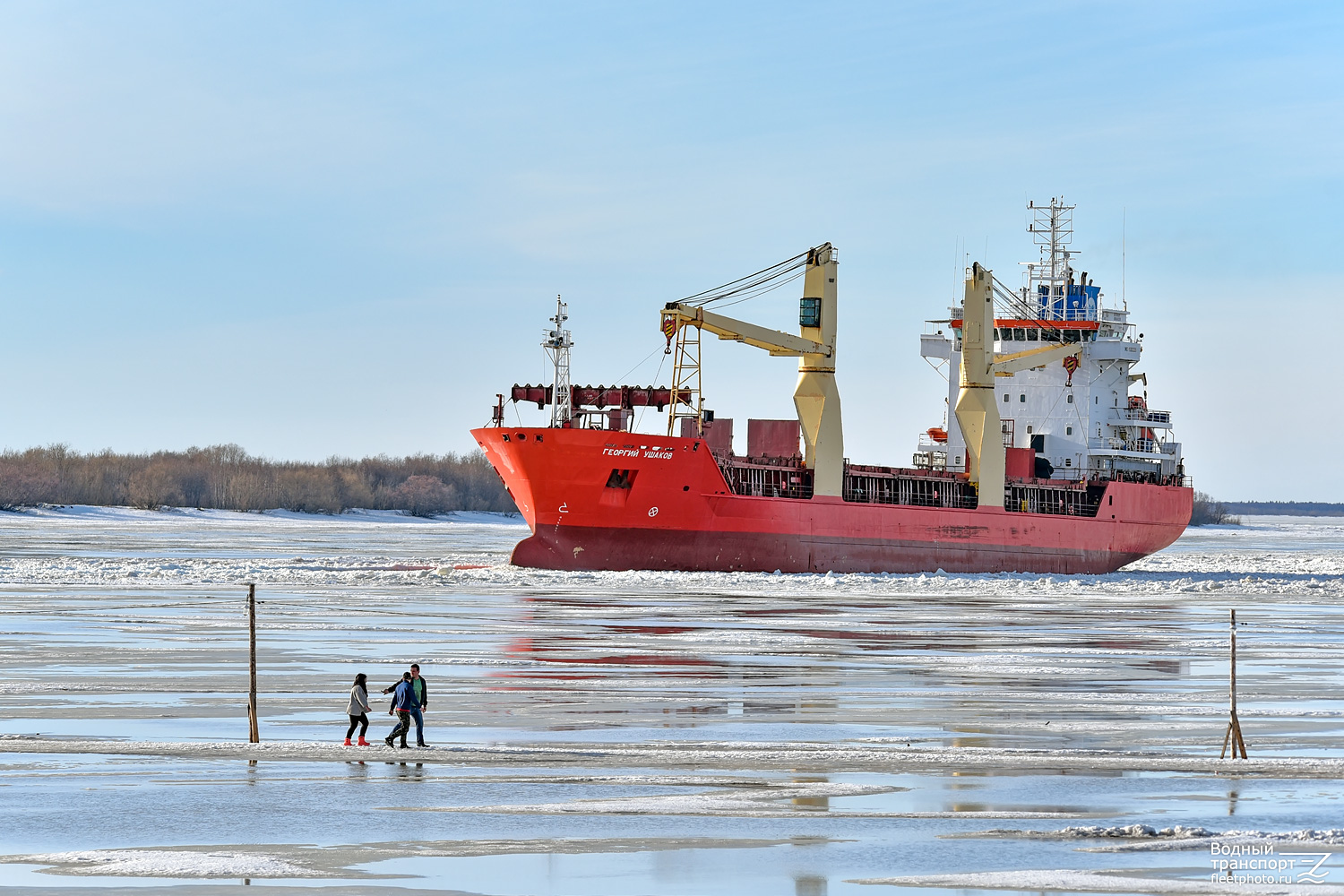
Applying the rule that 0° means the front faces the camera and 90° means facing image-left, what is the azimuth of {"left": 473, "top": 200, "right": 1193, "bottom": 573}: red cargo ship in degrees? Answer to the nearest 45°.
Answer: approximately 45°

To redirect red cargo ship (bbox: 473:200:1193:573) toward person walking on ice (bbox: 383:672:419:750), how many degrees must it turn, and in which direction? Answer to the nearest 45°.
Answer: approximately 45° to its left
